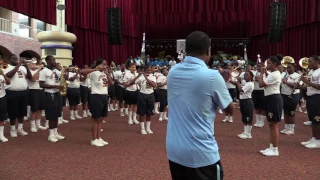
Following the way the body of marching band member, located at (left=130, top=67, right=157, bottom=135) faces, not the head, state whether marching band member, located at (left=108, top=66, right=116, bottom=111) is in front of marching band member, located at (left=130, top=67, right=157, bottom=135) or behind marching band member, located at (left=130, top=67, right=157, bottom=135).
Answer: behind

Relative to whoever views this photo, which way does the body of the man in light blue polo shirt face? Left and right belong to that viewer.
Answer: facing away from the viewer and to the right of the viewer

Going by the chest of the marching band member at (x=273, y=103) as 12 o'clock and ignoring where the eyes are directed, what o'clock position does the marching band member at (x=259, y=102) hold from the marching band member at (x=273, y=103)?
the marching band member at (x=259, y=102) is roughly at 3 o'clock from the marching band member at (x=273, y=103).

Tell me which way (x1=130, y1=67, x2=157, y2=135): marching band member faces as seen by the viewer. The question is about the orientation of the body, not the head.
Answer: toward the camera

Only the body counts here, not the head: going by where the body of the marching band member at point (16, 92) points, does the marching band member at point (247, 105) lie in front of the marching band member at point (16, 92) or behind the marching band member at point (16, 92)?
in front

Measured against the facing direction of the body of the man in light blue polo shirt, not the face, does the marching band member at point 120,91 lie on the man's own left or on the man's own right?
on the man's own left

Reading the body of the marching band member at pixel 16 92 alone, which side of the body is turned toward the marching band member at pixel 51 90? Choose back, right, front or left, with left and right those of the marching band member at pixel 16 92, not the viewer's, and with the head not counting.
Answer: front

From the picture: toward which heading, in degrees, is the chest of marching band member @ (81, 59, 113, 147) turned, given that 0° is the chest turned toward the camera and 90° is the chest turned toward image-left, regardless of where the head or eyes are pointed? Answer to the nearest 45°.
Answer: approximately 315°

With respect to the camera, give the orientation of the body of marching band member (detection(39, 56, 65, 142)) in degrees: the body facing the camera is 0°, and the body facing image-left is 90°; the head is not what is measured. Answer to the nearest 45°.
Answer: approximately 315°

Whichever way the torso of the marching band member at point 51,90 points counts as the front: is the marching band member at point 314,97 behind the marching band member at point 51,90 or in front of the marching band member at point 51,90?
in front
